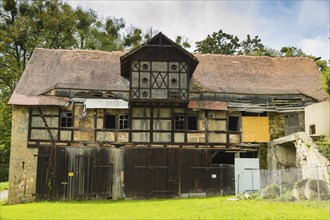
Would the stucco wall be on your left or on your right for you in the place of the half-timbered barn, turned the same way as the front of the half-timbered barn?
on your left

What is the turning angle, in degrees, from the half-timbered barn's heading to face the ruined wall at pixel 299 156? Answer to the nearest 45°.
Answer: approximately 90° to its left

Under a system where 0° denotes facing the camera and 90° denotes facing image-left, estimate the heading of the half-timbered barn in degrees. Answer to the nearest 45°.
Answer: approximately 0°
